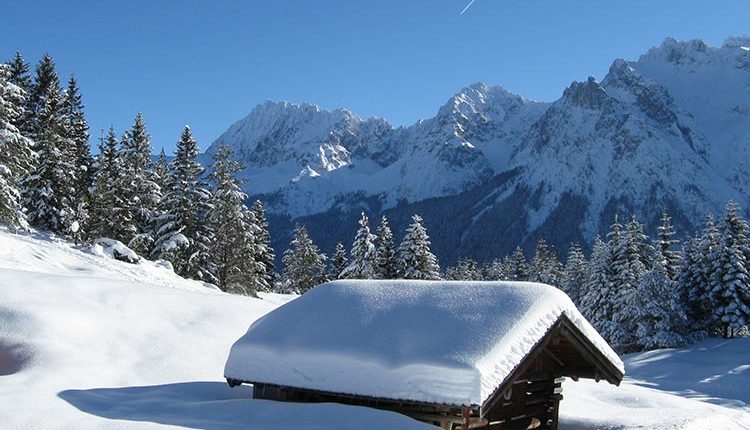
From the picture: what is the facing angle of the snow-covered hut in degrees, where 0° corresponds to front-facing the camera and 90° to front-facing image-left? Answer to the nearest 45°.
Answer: approximately 315°

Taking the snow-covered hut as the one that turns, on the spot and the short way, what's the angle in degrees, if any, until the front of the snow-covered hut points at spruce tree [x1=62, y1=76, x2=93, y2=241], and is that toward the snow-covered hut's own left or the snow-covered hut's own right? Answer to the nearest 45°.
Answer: approximately 180°

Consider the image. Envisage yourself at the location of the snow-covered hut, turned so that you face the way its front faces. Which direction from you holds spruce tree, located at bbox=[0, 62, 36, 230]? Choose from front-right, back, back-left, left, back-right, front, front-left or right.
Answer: back

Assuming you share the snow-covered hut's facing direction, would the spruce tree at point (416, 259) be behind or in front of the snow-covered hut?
behind

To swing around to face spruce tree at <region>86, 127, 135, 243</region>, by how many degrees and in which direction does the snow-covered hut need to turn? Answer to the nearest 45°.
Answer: approximately 180°

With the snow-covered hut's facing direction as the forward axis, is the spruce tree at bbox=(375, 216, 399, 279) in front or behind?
behind

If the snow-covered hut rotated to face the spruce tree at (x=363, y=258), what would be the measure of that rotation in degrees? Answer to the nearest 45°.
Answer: approximately 135° to its left

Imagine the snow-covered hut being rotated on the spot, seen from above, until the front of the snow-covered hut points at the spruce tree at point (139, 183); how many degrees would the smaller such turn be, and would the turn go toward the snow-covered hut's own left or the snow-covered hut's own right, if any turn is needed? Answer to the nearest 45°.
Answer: approximately 180°

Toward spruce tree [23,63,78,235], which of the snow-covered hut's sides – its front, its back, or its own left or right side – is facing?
back

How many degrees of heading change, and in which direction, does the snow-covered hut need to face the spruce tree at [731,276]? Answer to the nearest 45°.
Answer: approximately 90° to its left

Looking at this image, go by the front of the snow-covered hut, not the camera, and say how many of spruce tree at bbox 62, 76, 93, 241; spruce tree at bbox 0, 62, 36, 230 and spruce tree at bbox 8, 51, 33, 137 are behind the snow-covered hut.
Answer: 3
